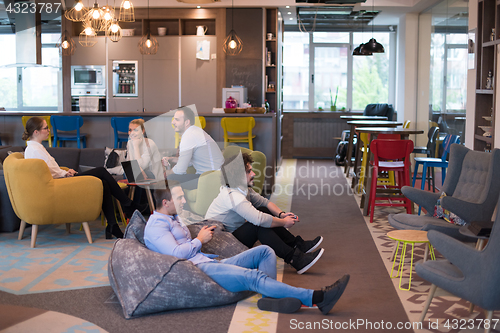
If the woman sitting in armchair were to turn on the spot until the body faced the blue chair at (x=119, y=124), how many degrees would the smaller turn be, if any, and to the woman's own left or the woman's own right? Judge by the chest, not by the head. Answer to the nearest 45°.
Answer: approximately 90° to the woman's own left

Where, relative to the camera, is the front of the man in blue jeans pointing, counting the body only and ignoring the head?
to the viewer's right

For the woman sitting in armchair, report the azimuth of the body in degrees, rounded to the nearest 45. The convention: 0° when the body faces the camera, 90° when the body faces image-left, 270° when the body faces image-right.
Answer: approximately 270°

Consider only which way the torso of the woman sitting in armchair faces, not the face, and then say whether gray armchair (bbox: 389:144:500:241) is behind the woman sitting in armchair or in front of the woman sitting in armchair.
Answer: in front

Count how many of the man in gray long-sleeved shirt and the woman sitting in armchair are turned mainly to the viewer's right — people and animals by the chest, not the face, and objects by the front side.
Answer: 2

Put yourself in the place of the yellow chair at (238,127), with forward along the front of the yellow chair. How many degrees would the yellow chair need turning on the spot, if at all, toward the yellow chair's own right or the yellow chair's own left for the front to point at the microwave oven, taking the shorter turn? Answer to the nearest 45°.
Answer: approximately 45° to the yellow chair's own left

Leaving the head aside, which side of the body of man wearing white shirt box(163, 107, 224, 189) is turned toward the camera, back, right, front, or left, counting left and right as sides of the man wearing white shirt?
left

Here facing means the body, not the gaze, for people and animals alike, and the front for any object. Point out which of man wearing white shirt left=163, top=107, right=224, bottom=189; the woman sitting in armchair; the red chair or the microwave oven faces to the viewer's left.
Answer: the man wearing white shirt

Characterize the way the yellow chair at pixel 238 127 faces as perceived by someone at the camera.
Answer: facing away from the viewer

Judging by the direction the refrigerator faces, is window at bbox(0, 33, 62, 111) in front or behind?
behind

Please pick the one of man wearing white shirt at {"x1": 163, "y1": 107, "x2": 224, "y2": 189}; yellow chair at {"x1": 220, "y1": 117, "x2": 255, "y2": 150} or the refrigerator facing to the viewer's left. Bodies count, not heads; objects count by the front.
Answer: the man wearing white shirt

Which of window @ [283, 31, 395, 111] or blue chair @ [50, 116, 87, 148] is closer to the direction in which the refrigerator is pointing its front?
the blue chair
